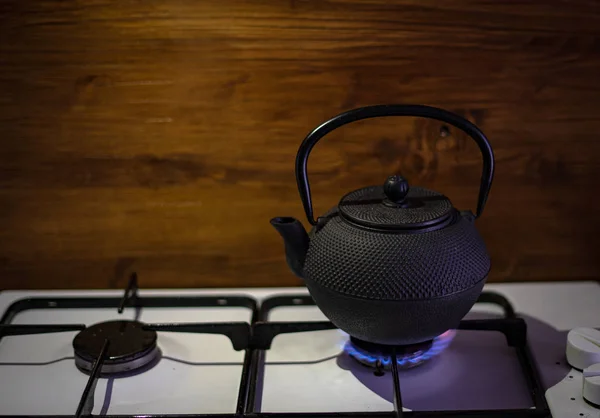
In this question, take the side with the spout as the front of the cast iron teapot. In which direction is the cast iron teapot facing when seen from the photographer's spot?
facing to the left of the viewer
